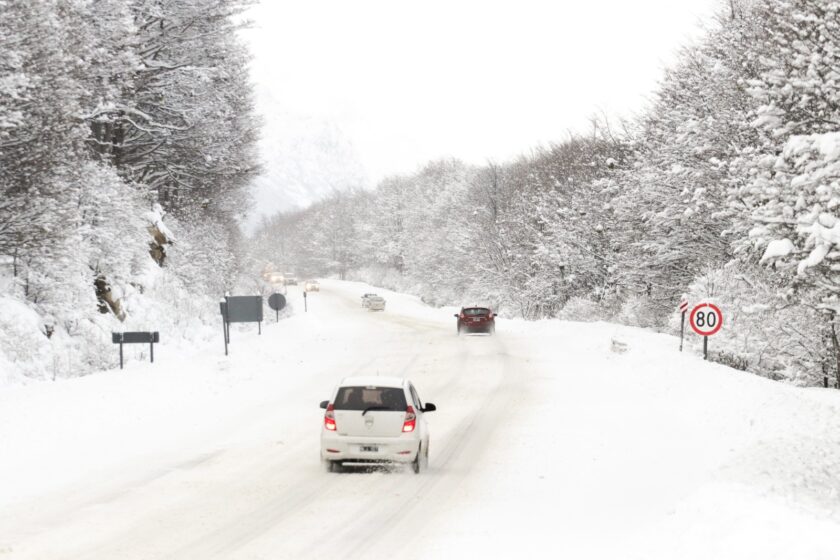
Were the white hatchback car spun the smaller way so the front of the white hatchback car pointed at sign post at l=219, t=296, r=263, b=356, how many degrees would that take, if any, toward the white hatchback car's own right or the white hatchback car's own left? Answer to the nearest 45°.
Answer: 0° — it already faces it

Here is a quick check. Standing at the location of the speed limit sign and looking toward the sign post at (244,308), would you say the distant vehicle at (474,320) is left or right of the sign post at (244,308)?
right

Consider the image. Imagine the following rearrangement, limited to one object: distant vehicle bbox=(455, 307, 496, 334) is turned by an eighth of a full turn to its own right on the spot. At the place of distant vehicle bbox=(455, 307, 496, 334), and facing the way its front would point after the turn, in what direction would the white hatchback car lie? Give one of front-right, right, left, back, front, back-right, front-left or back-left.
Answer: back-right

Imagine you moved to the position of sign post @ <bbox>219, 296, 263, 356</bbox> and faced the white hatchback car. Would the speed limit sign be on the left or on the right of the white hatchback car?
left

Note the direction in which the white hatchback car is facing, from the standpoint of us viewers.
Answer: facing away from the viewer

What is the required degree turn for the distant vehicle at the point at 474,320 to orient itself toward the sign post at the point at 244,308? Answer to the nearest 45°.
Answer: approximately 135° to its left

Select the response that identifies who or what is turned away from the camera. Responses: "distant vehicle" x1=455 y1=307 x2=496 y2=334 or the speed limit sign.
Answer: the distant vehicle

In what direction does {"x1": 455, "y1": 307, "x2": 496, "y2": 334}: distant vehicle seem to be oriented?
away from the camera

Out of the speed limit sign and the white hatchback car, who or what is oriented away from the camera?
the white hatchback car

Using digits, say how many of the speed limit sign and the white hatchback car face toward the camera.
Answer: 1

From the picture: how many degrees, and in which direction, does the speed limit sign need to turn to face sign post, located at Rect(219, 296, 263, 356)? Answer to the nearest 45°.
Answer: approximately 90° to its right

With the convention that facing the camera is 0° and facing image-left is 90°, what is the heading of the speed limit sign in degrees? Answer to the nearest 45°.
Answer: approximately 0°

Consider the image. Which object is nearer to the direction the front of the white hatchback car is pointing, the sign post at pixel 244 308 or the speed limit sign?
the sign post
